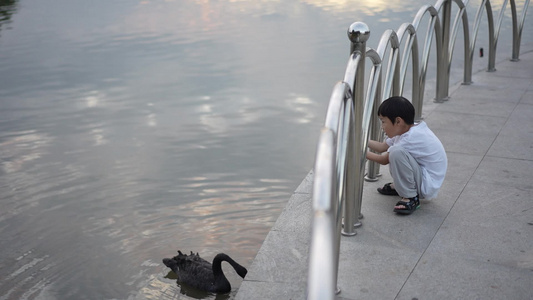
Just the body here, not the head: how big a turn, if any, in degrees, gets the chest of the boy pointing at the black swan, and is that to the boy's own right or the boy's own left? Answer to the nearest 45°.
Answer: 0° — they already face it

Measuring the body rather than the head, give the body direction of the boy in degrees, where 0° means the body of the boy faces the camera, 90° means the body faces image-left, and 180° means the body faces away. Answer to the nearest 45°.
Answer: approximately 90°
